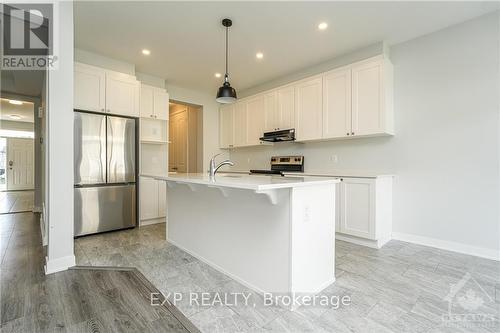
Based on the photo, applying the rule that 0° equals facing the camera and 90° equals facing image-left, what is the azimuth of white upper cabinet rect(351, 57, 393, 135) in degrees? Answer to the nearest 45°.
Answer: approximately 45°

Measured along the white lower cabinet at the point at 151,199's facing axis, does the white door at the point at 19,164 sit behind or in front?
behind

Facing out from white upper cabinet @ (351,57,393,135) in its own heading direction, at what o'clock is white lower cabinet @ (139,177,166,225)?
The white lower cabinet is roughly at 1 o'clock from the white upper cabinet.

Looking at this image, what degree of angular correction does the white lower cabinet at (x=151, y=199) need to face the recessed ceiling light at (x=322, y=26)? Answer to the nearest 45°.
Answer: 0° — it already faces it

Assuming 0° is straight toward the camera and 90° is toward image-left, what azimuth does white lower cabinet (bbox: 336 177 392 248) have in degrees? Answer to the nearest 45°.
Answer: approximately 45°

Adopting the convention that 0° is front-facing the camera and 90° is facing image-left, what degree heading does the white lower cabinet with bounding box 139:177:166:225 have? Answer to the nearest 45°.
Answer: approximately 315°
